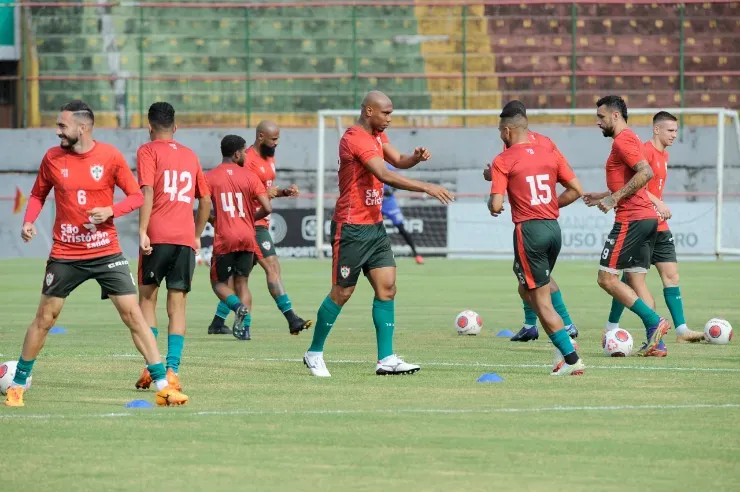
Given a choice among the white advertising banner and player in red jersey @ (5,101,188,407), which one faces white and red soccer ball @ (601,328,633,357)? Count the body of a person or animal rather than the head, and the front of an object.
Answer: the white advertising banner

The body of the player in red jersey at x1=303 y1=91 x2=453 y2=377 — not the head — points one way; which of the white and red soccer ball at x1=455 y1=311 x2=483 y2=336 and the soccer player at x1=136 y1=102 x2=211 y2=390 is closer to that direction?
the white and red soccer ball

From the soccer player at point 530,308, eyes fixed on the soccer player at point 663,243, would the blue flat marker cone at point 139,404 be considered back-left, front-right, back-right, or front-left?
back-right

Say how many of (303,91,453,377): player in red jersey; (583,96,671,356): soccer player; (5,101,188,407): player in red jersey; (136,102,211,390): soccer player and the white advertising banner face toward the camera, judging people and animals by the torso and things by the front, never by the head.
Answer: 2

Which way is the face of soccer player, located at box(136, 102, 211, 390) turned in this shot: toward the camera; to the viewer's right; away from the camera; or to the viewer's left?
away from the camera

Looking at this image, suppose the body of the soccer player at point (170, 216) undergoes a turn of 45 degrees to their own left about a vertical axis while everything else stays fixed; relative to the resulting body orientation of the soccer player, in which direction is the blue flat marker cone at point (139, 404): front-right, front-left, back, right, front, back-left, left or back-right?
back-left

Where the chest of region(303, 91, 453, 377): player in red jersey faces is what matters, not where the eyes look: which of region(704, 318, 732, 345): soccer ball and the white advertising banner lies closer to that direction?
the soccer ball

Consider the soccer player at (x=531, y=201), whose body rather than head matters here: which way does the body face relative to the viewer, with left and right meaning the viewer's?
facing away from the viewer and to the left of the viewer

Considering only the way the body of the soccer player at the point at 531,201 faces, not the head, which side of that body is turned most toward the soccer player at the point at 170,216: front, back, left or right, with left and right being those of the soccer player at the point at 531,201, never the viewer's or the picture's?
left

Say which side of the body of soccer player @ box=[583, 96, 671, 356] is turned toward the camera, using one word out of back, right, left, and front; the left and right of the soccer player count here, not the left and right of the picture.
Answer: left

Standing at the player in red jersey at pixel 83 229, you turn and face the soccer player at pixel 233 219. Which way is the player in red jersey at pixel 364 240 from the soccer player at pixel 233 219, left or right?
right

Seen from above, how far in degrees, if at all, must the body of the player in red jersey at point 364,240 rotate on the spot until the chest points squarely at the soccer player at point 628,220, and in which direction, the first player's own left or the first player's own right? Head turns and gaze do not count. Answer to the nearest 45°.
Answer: approximately 45° to the first player's own left
